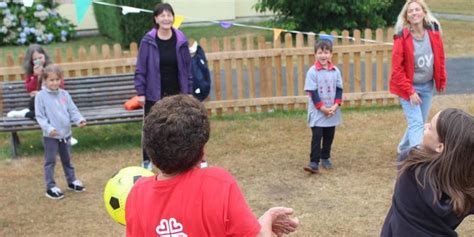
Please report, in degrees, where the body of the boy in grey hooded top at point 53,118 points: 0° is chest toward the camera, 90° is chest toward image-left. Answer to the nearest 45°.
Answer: approximately 315°

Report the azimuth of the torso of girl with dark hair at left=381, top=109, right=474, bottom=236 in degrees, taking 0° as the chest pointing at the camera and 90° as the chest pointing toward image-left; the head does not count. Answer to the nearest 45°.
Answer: approximately 135°

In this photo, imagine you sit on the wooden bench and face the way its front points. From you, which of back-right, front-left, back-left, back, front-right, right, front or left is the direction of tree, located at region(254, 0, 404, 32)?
back-left

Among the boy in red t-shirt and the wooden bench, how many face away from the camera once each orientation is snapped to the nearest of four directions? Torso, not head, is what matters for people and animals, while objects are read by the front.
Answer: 1

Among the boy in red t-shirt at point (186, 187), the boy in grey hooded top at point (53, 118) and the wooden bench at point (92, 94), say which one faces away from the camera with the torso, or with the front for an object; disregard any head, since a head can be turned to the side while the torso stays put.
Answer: the boy in red t-shirt

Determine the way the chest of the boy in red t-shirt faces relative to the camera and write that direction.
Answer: away from the camera

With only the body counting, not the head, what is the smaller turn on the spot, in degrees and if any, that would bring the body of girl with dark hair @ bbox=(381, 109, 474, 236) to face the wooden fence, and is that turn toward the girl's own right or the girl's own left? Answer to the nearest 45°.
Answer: approximately 45° to the girl's own right

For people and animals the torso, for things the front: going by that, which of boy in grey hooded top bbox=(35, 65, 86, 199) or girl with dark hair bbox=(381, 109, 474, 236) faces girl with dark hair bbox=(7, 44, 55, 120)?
girl with dark hair bbox=(381, 109, 474, 236)

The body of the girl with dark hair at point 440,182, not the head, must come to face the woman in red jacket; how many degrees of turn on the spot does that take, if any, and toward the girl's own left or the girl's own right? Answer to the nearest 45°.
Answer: approximately 45° to the girl's own right
